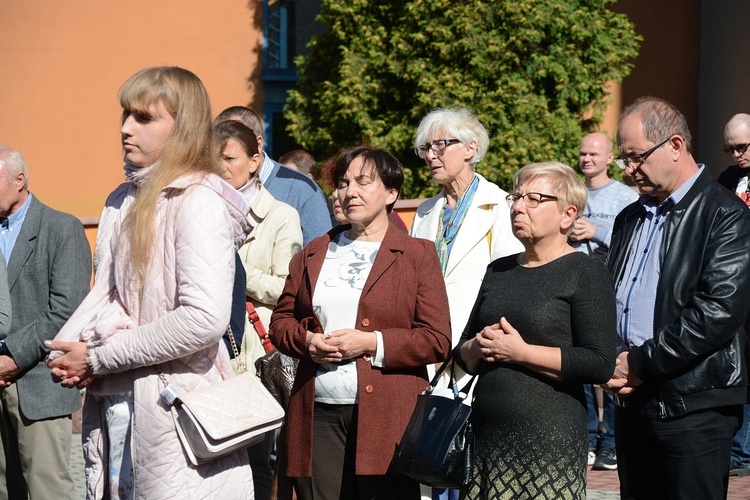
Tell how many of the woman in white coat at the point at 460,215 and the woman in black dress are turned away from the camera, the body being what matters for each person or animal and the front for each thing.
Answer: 0

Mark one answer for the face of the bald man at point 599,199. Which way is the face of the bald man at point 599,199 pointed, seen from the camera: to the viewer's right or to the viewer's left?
to the viewer's left

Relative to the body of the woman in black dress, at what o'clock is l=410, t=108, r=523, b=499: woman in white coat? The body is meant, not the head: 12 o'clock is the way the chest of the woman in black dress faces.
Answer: The woman in white coat is roughly at 4 o'clock from the woman in black dress.

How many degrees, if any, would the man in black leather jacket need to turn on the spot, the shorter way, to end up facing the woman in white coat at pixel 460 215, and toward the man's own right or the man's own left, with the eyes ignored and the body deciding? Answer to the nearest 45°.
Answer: approximately 90° to the man's own right

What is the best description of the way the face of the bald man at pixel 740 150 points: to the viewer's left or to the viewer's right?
to the viewer's left

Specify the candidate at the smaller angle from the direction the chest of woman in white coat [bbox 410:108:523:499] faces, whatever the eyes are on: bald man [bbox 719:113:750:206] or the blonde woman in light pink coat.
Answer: the blonde woman in light pink coat

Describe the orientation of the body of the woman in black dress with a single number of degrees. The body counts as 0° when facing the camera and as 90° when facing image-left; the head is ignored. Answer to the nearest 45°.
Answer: approximately 45°

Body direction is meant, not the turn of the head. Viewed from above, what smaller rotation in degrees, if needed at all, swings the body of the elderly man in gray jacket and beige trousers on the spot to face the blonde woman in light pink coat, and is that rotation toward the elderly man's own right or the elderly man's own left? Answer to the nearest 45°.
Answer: approximately 45° to the elderly man's own left

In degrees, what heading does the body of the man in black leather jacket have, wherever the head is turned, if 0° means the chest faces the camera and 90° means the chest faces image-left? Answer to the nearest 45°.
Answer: approximately 45°

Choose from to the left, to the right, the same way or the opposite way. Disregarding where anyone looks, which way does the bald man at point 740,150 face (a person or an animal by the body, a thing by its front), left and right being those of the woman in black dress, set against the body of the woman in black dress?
the same way

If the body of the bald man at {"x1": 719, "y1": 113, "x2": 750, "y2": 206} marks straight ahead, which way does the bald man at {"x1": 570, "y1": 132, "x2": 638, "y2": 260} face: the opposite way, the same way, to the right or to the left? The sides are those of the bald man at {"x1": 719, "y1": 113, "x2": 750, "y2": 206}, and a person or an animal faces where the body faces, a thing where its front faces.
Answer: the same way

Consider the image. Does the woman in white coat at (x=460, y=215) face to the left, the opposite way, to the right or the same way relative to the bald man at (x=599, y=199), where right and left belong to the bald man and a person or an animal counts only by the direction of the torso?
the same way

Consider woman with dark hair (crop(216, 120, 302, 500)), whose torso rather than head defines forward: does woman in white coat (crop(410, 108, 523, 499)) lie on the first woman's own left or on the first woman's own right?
on the first woman's own left

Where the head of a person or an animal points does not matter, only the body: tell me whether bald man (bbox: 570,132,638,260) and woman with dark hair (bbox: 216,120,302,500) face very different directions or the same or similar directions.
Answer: same or similar directions

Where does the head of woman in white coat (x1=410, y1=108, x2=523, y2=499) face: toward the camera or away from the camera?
toward the camera

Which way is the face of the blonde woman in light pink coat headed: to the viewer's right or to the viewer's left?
to the viewer's left

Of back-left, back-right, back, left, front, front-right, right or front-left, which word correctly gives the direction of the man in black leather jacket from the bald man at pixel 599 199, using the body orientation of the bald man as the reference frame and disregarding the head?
front-left
